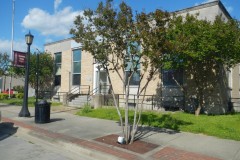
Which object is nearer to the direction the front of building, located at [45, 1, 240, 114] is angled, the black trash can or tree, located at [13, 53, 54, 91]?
the black trash can

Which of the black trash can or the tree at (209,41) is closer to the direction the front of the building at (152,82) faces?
the black trash can

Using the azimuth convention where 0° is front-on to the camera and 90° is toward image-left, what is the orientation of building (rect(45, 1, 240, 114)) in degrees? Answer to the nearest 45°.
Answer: approximately 45°

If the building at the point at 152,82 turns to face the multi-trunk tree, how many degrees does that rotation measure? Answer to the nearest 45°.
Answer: approximately 45° to its left

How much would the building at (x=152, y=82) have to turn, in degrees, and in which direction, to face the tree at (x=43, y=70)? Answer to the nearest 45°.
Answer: approximately 90° to its right

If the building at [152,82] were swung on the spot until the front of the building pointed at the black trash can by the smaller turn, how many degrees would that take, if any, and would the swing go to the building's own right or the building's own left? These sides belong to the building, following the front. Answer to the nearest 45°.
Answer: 0° — it already faces it

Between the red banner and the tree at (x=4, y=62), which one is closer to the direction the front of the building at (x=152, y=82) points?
the red banner

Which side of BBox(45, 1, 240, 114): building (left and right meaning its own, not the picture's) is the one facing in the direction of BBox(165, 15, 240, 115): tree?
left
